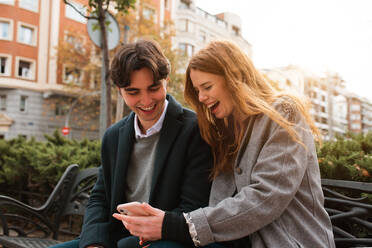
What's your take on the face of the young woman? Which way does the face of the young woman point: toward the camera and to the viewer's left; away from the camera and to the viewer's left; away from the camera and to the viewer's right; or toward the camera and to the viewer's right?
toward the camera and to the viewer's left

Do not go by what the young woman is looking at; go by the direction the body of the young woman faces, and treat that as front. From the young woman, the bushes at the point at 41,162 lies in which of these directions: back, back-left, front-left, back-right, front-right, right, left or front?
right

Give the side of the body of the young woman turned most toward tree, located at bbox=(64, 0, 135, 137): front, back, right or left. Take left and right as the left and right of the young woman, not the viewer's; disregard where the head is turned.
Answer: right

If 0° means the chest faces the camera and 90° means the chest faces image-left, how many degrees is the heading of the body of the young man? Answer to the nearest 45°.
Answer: approximately 45°

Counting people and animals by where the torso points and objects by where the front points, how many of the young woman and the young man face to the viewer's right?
0

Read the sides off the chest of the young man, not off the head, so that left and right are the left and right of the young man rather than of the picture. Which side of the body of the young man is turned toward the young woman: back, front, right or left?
left

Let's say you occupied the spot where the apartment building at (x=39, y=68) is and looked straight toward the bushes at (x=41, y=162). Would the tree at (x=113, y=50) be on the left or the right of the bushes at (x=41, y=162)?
left

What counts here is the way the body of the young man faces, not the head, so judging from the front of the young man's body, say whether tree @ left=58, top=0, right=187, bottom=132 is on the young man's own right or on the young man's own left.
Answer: on the young man's own right

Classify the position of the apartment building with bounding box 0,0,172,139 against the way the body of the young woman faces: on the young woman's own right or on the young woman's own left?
on the young woman's own right

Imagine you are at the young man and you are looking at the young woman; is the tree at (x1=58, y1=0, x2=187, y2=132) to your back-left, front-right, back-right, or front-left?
back-left

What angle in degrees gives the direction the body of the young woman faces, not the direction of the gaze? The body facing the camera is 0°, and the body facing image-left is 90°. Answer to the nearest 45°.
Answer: approximately 45°

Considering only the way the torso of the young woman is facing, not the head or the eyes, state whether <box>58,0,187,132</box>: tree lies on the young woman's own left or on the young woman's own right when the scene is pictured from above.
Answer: on the young woman's own right
